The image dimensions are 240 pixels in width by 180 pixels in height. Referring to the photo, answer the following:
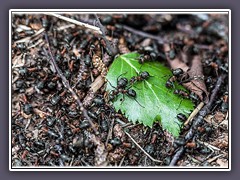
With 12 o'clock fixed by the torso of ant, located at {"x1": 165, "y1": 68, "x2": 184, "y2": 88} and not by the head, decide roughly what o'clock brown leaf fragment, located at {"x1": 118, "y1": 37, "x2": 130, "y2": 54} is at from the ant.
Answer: The brown leaf fragment is roughly at 2 o'clock from the ant.

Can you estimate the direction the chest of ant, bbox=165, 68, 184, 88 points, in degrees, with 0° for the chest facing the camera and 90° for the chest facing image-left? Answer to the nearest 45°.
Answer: approximately 45°

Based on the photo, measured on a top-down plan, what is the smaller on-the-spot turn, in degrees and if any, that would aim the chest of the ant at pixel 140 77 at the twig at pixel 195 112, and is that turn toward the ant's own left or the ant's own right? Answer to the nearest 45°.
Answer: approximately 135° to the ant's own left

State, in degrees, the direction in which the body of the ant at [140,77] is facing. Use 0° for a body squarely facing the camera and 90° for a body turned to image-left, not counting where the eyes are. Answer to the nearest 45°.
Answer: approximately 45°
